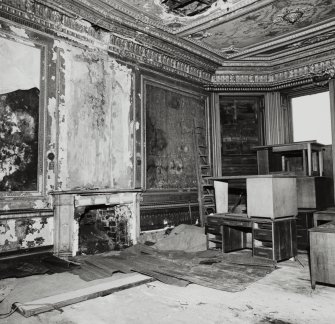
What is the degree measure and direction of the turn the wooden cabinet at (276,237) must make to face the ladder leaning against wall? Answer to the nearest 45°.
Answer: approximately 90° to its right

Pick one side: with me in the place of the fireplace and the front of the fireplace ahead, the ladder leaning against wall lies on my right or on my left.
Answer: on my left

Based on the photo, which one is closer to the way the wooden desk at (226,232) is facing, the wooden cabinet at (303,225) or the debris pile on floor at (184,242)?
the debris pile on floor

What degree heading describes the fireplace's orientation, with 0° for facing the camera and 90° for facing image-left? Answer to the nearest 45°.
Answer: approximately 315°

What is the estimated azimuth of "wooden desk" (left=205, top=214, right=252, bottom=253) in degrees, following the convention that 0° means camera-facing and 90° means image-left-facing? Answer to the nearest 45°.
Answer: approximately 45°

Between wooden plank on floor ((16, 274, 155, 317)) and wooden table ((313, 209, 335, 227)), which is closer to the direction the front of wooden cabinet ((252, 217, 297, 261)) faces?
the wooden plank on floor
